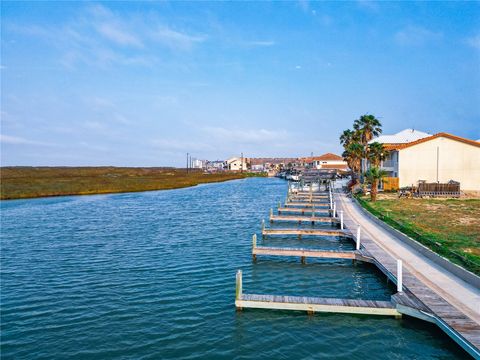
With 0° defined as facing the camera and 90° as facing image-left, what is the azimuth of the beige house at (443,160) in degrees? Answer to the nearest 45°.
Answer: approximately 90°

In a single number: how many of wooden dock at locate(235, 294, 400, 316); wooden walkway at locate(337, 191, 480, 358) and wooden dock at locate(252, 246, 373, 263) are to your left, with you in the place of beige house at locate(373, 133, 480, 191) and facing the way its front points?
3

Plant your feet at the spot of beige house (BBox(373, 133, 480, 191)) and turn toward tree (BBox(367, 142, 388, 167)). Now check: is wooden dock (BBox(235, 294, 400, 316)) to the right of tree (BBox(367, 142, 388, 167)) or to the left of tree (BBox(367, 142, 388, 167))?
left

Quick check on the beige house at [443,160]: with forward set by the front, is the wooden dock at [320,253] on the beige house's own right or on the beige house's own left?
on the beige house's own left

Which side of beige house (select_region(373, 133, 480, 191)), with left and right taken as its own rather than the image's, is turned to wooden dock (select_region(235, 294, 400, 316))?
left

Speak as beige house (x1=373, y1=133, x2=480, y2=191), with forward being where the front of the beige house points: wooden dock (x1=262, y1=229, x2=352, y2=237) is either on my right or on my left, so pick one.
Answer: on my left

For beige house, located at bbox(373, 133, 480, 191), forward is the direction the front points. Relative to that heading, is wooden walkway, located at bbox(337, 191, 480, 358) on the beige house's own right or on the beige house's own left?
on the beige house's own left

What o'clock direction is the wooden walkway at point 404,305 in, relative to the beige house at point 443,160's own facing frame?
The wooden walkway is roughly at 9 o'clock from the beige house.

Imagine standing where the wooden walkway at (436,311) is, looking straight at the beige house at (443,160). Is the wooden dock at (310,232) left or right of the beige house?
left
